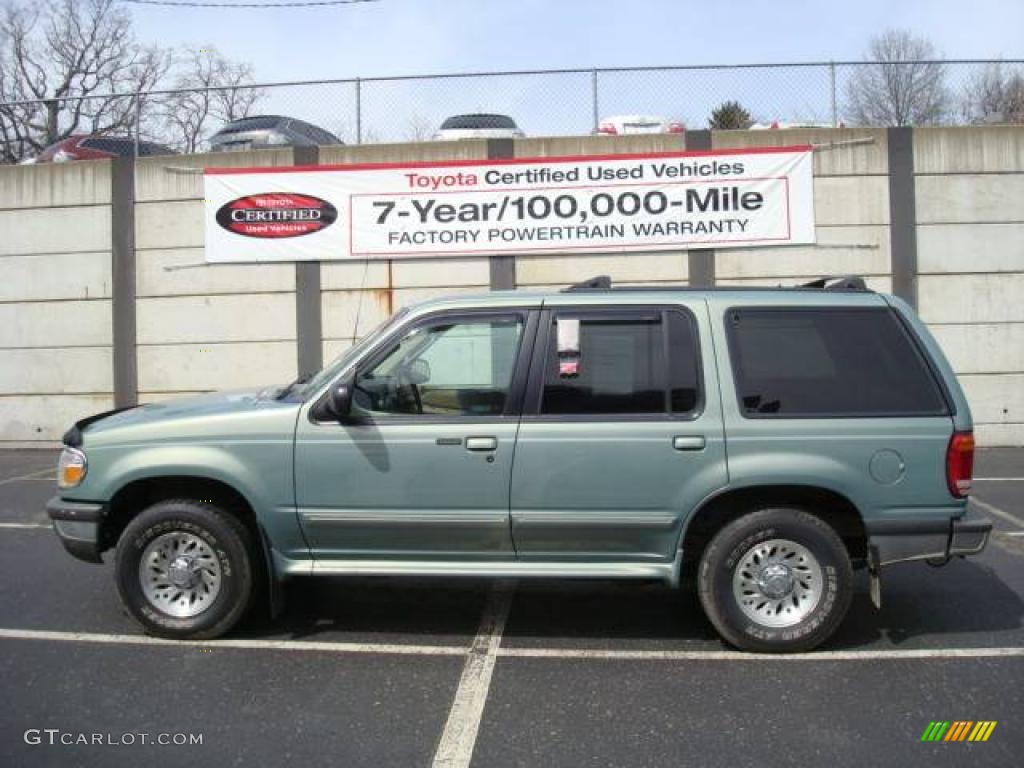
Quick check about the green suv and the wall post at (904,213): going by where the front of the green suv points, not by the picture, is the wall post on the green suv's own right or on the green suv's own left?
on the green suv's own right

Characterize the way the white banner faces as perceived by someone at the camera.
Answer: facing the viewer

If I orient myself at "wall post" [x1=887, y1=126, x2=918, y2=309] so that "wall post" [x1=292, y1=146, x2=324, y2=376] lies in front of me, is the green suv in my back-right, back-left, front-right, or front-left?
front-left

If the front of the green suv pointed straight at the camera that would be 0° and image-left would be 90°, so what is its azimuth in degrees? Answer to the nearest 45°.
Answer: approximately 90°

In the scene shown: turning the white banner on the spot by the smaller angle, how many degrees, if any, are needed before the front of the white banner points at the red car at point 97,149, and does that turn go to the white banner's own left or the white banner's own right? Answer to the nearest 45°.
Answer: approximately 90° to the white banner's own right

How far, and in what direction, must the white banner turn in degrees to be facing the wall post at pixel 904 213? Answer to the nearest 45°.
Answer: approximately 90° to its left

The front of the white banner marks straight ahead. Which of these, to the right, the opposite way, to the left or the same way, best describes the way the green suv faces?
to the right

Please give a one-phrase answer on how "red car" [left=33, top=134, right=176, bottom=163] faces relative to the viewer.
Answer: facing the viewer and to the left of the viewer

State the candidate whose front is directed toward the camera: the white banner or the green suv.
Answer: the white banner

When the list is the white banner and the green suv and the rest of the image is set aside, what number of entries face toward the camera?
1

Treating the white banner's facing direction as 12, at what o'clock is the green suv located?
The green suv is roughly at 12 o'clock from the white banner.

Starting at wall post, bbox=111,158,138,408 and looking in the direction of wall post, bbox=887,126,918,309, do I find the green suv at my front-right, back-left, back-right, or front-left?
front-right

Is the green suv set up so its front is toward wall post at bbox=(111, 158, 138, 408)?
no

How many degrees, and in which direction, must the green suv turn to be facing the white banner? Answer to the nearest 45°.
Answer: approximately 90° to its right

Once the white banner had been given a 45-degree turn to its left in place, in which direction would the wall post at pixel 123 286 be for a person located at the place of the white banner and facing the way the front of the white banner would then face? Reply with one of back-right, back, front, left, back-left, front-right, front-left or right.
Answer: back-right

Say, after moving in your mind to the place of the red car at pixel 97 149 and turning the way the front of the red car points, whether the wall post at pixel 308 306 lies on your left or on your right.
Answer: on your left
